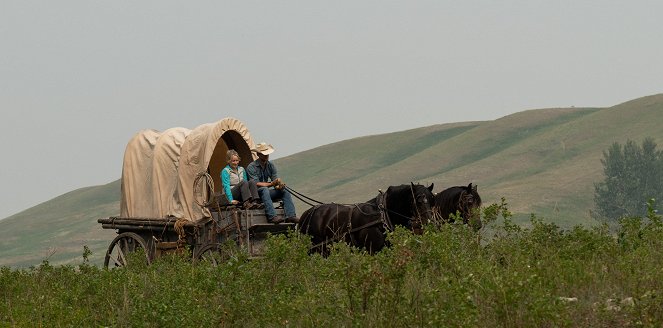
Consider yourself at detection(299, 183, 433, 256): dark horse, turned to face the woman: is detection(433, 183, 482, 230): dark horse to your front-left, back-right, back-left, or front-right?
back-right

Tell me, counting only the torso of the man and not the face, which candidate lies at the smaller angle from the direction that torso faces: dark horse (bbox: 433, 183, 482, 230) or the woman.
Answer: the dark horse

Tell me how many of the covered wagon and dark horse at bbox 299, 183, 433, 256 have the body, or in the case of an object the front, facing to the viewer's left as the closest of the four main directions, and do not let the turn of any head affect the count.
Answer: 0

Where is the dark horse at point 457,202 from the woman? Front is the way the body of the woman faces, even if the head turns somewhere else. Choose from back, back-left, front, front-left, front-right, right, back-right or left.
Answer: front-left

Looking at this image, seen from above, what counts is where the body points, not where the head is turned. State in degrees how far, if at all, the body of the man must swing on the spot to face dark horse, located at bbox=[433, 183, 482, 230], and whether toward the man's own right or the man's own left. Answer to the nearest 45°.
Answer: approximately 45° to the man's own left

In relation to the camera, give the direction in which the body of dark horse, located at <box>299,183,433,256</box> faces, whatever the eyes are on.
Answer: to the viewer's right

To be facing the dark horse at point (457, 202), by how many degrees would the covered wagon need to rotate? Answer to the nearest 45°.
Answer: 0° — it already faces it

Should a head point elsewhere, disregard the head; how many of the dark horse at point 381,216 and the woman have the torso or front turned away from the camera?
0

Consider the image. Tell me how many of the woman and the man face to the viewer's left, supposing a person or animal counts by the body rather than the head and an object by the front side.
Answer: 0

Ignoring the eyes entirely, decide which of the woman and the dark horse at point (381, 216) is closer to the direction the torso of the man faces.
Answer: the dark horse

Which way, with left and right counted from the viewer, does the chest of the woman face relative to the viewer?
facing the viewer and to the right of the viewer

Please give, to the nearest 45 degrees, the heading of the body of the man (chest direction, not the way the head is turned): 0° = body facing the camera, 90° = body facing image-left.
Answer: approximately 315°
